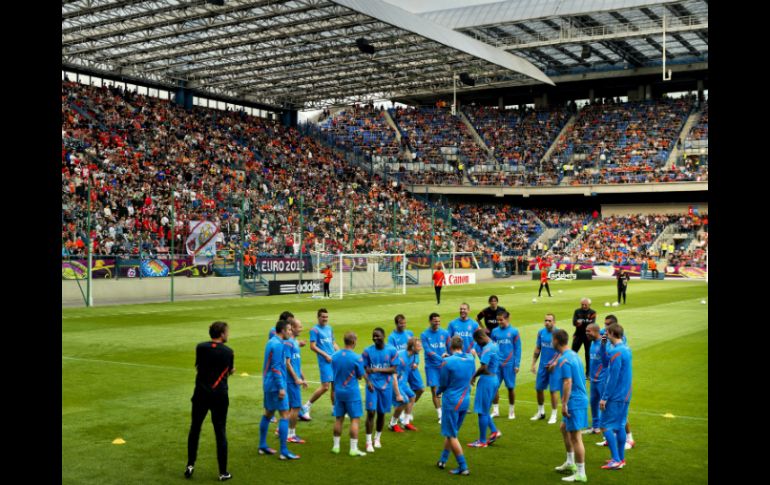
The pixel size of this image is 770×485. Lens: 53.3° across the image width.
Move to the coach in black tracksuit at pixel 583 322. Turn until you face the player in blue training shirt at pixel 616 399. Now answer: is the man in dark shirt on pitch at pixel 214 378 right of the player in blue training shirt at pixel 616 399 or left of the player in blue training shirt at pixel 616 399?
right

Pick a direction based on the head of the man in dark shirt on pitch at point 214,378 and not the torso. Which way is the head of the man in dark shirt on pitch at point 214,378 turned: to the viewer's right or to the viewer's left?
to the viewer's right

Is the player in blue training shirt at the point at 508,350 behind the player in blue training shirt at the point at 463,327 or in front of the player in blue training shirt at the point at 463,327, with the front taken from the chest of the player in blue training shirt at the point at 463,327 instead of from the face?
in front

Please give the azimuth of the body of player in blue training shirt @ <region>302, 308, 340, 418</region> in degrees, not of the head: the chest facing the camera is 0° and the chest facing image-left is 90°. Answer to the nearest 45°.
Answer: approximately 315°

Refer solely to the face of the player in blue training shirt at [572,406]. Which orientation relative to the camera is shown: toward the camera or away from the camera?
away from the camera

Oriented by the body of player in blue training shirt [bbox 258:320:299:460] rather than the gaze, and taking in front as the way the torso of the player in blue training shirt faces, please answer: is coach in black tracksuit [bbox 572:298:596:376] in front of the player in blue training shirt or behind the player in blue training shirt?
in front

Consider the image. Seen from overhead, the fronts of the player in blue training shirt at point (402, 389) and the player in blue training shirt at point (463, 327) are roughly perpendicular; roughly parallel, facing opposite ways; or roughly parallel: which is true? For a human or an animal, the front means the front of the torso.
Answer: roughly perpendicular

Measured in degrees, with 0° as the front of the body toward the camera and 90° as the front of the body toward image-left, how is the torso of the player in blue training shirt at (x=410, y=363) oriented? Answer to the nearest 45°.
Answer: approximately 315°

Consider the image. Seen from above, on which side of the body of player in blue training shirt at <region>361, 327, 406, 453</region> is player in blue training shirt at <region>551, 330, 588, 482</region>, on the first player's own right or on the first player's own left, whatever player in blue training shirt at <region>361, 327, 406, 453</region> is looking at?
on the first player's own left

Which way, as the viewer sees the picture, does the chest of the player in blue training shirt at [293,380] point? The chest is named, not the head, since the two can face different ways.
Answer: to the viewer's right

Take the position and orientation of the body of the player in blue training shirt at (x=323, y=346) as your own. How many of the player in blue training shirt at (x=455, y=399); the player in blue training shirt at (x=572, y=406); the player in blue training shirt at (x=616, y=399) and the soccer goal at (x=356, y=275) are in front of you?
3

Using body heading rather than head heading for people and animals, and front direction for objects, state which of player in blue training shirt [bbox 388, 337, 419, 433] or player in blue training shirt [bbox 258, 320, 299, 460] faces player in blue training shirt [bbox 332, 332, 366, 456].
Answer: player in blue training shirt [bbox 258, 320, 299, 460]
